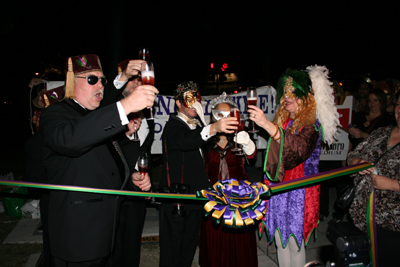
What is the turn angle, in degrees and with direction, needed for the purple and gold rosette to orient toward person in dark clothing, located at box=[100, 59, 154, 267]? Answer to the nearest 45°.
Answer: approximately 135° to its right

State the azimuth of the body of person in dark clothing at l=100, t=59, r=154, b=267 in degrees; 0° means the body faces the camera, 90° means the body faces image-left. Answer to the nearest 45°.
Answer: approximately 315°

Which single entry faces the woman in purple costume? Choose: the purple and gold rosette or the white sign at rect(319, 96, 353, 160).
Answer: the white sign

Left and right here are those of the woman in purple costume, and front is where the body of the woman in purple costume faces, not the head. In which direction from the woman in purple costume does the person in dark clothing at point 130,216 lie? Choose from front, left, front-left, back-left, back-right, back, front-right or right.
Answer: front-right

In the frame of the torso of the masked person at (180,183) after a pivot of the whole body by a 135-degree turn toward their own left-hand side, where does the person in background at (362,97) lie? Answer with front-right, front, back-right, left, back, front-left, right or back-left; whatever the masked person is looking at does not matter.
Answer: front-right

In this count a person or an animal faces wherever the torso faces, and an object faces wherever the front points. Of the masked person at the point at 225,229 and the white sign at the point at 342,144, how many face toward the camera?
2
